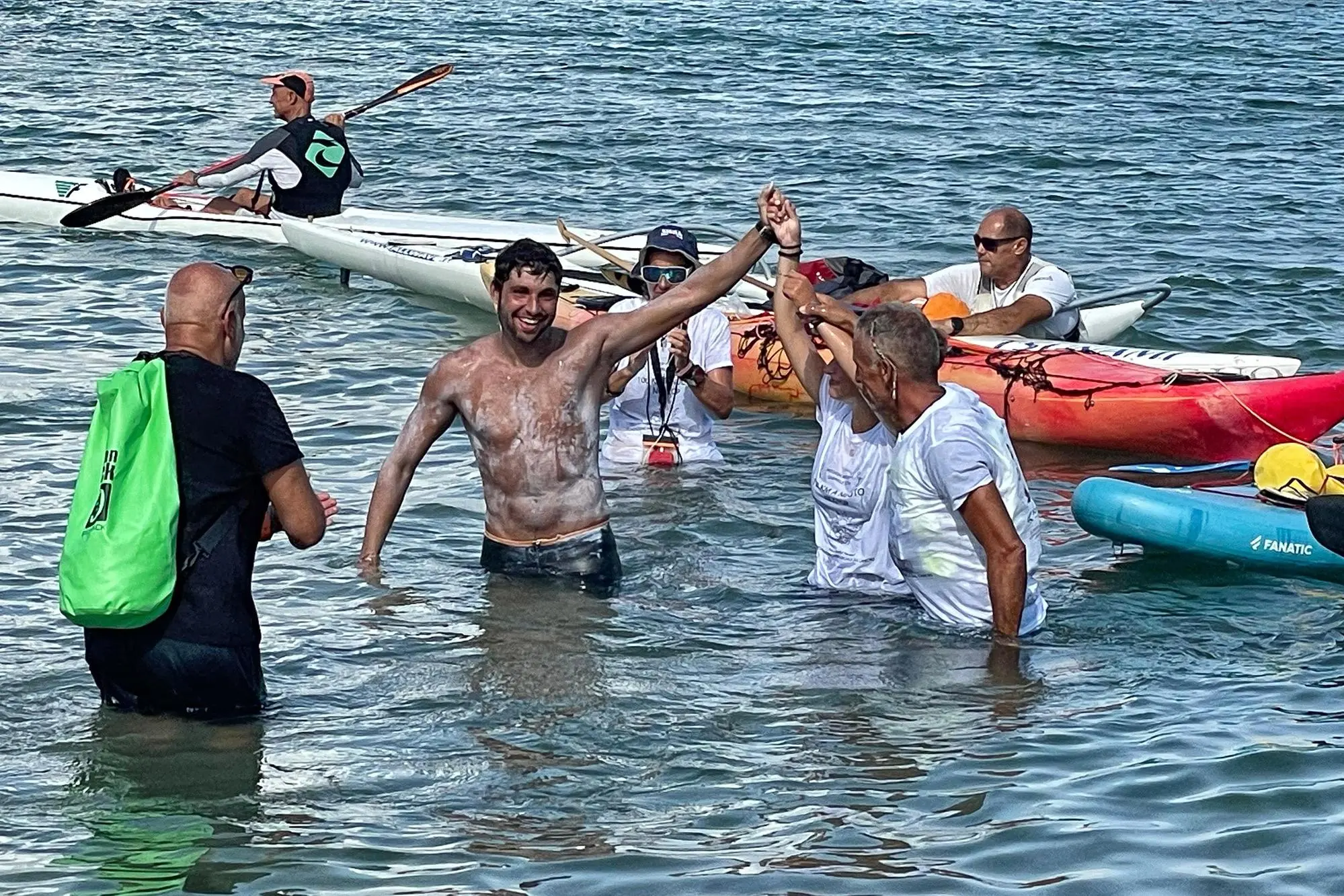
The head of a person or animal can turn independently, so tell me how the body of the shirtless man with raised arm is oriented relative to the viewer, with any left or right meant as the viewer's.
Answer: facing the viewer

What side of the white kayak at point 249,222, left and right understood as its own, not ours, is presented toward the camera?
left

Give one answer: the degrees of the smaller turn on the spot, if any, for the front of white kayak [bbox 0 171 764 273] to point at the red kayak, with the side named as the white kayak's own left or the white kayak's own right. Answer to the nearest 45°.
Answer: approximately 135° to the white kayak's own left

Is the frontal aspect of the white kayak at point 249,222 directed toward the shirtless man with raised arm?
no

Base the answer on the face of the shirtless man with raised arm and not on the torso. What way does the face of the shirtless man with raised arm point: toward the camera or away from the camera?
toward the camera

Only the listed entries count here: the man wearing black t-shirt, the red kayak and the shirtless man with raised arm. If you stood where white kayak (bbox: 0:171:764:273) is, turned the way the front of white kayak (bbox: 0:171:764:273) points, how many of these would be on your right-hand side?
0

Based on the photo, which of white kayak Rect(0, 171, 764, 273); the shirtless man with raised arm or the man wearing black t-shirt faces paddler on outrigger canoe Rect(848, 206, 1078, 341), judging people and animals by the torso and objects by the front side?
the man wearing black t-shirt

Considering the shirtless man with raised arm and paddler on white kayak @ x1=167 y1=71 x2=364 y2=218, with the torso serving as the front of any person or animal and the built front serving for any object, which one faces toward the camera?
the shirtless man with raised arm

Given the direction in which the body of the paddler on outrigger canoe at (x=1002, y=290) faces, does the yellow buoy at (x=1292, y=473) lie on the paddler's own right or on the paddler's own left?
on the paddler's own left

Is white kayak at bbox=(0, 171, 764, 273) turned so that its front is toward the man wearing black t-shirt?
no

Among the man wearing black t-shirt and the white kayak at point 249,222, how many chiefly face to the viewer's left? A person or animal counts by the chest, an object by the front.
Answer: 1

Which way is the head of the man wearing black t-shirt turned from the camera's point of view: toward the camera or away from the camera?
away from the camera

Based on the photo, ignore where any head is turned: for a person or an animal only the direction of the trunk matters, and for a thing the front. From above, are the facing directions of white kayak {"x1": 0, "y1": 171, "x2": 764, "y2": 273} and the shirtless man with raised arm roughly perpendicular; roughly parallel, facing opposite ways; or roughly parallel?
roughly perpendicular

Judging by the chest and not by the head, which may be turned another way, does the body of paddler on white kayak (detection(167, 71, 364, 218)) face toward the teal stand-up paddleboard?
no

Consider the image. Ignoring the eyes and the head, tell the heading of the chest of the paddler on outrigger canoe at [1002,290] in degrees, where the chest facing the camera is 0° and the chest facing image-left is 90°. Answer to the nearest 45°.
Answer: approximately 45°

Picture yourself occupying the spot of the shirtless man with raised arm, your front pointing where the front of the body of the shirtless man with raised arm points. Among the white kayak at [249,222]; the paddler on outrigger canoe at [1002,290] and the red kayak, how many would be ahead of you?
0

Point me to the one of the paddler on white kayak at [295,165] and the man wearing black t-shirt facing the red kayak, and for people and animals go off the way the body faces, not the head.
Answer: the man wearing black t-shirt
